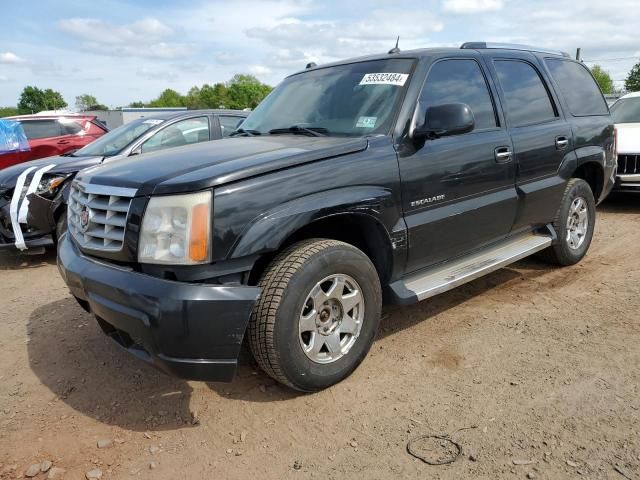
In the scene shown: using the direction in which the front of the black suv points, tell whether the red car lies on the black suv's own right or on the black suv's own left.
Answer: on the black suv's own right

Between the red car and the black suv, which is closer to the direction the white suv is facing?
the black suv

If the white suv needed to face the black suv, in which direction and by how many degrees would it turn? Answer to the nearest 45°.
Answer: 0° — it already faces it

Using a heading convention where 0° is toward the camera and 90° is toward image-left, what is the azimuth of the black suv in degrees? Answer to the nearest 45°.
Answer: approximately 45°

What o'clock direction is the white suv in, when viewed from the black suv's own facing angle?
The white suv is roughly at 6 o'clock from the black suv.

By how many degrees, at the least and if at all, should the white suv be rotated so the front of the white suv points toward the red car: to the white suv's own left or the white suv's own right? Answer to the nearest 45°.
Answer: approximately 90° to the white suv's own right

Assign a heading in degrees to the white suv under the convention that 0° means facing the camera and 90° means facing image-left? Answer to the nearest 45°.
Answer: approximately 0°
